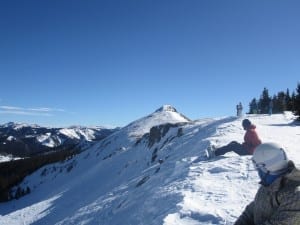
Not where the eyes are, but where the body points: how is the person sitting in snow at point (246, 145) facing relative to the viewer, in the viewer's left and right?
facing to the left of the viewer

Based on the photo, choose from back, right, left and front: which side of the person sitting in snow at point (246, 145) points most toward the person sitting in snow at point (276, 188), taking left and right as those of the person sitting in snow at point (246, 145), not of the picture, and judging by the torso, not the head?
left
